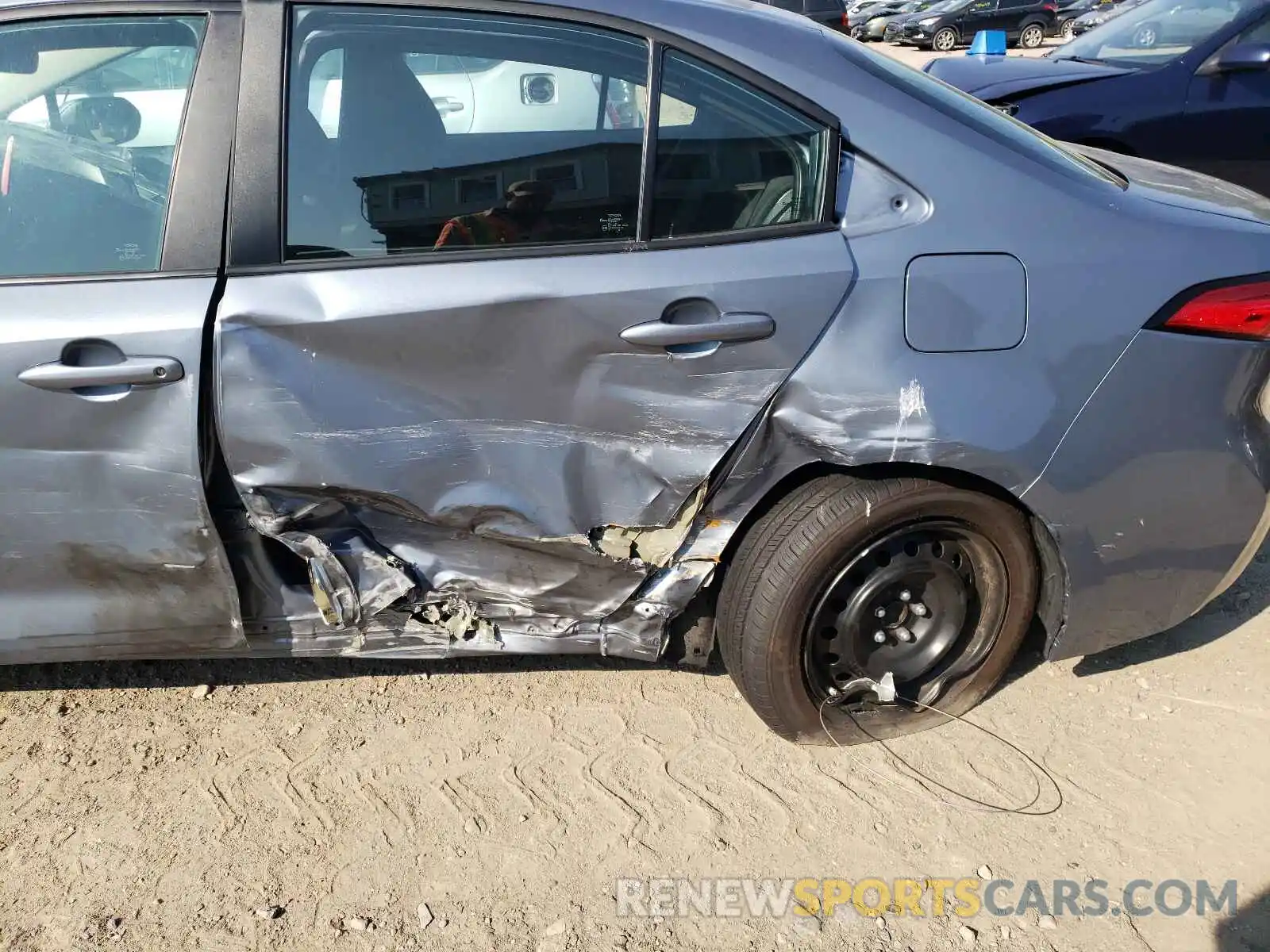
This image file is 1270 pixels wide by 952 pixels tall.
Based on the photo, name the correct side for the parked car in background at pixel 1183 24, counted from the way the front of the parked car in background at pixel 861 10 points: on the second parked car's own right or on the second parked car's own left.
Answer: on the second parked car's own left

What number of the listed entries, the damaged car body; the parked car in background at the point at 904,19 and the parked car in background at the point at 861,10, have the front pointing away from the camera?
0

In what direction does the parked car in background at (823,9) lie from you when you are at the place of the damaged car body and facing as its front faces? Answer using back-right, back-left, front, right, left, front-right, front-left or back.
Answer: right

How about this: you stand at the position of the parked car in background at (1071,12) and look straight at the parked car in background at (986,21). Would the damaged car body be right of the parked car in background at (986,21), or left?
left

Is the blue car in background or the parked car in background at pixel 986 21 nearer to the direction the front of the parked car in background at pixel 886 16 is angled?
the blue car in background

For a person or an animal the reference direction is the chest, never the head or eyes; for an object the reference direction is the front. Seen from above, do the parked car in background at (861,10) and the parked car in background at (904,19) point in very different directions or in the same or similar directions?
same or similar directions

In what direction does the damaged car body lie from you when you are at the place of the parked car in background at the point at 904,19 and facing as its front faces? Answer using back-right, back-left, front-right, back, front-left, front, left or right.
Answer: front-left

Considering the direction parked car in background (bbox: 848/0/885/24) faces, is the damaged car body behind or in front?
in front

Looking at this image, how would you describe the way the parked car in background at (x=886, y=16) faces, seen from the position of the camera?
facing the viewer and to the left of the viewer

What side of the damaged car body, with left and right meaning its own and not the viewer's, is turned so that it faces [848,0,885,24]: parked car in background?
right

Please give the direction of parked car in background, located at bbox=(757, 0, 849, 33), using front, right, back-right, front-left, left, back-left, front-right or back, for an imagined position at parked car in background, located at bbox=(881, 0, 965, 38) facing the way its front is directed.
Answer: front-right

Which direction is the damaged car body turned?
to the viewer's left

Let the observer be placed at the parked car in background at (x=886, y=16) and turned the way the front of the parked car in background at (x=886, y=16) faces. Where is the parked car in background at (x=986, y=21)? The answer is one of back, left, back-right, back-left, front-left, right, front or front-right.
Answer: left
